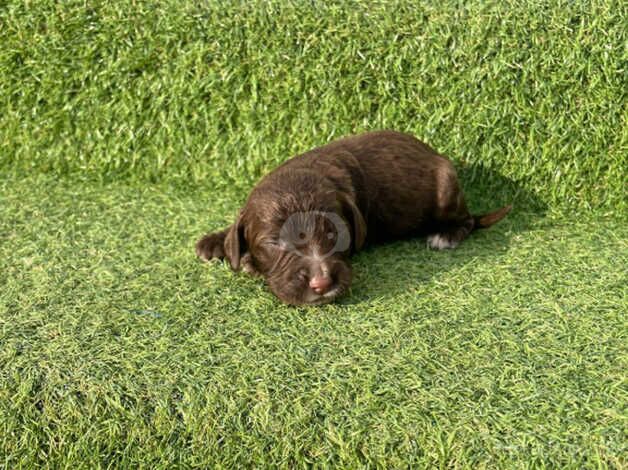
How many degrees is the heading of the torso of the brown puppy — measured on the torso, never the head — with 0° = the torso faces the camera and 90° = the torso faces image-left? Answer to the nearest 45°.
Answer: approximately 45°
